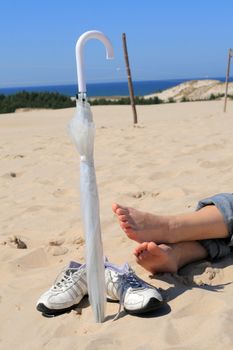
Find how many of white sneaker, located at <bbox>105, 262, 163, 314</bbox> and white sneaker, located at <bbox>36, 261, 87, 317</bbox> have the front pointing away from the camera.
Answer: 0

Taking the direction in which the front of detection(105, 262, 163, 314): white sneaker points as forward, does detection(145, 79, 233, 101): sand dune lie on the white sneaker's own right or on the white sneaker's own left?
on the white sneaker's own left

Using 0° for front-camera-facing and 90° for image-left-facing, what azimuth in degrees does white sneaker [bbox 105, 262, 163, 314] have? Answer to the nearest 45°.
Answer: approximately 315°

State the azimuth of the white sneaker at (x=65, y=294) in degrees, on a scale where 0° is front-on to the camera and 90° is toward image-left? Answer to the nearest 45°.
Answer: approximately 45°

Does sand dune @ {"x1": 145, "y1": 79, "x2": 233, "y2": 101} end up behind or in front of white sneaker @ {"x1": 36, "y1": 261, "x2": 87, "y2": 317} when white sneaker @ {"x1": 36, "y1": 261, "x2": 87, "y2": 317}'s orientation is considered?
behind

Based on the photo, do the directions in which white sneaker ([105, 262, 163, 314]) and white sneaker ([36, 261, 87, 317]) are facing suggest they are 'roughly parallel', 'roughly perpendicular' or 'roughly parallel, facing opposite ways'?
roughly perpendicular
